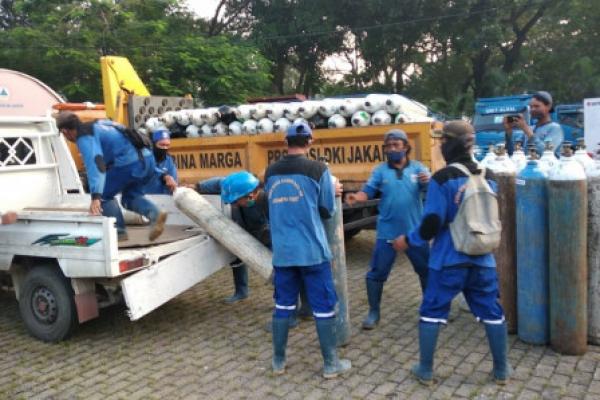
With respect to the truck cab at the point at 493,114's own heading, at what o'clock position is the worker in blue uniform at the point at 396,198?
The worker in blue uniform is roughly at 12 o'clock from the truck cab.

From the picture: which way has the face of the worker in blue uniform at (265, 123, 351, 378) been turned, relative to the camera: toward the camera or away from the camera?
away from the camera

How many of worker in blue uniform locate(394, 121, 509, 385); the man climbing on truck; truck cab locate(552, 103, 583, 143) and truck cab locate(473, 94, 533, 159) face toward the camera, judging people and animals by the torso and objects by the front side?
2

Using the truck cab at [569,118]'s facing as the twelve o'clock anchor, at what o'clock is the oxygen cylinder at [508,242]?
The oxygen cylinder is roughly at 12 o'clock from the truck cab.

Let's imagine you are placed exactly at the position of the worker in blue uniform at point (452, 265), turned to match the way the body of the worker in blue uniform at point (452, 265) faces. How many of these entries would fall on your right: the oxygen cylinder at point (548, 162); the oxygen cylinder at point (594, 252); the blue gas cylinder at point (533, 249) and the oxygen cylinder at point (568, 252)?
4

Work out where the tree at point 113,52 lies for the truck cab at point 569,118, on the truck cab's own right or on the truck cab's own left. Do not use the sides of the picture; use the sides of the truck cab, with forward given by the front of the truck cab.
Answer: on the truck cab's own right

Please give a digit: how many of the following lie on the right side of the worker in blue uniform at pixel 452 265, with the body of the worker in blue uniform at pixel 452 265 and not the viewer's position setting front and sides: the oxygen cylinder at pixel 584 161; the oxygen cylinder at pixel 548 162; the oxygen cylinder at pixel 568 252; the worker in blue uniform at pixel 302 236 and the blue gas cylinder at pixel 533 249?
4

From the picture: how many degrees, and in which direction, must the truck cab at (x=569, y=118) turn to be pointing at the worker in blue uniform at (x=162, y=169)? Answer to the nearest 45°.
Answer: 0° — it already faces them

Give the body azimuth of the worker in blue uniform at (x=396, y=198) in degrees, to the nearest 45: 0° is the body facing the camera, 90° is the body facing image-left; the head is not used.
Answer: approximately 45°
